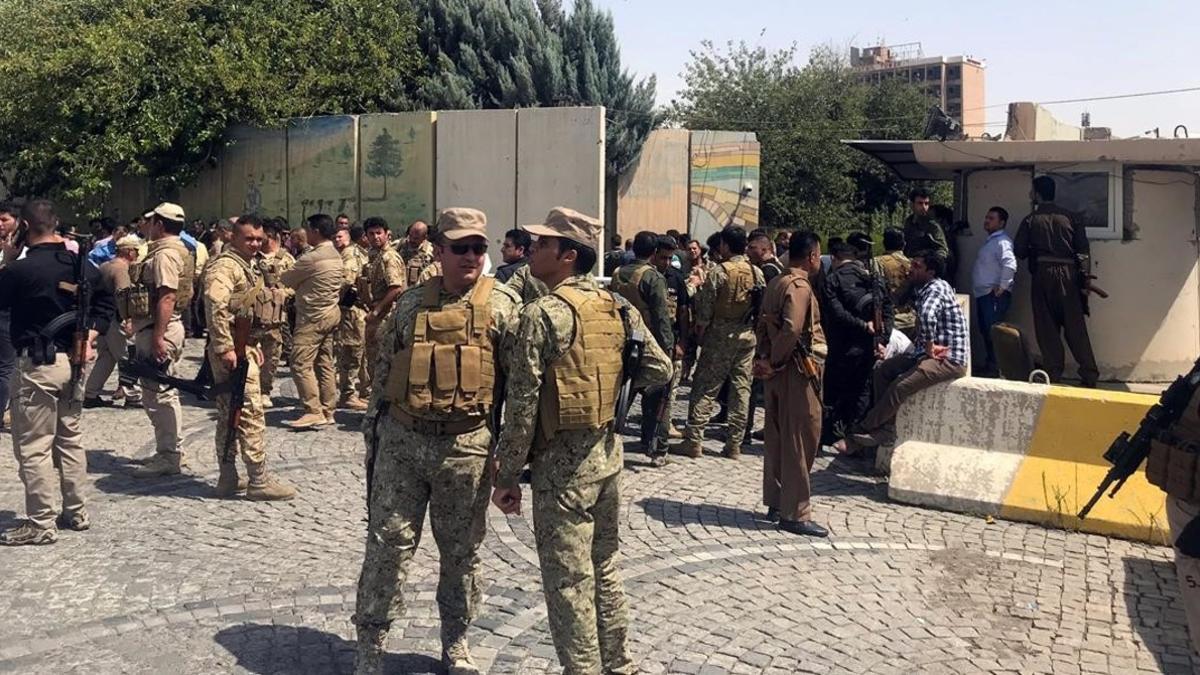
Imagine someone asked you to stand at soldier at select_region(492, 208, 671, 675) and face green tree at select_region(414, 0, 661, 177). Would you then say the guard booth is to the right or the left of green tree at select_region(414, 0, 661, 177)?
right

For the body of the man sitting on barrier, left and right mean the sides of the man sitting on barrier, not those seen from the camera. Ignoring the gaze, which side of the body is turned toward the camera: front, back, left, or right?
left

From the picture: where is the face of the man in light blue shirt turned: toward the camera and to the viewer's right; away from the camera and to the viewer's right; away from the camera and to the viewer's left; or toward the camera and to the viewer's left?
toward the camera and to the viewer's left

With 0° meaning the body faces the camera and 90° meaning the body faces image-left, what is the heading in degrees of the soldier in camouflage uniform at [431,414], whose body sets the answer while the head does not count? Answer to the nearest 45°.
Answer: approximately 0°

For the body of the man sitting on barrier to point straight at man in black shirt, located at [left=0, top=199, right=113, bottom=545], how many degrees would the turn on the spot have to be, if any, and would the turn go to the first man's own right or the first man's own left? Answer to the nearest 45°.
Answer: approximately 45° to the first man's own left

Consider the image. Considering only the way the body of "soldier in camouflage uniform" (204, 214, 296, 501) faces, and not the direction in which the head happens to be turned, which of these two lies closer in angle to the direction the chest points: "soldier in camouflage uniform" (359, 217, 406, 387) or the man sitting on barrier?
the man sitting on barrier

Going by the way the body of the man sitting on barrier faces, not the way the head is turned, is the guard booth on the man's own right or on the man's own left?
on the man's own right
